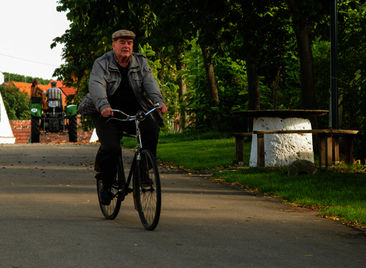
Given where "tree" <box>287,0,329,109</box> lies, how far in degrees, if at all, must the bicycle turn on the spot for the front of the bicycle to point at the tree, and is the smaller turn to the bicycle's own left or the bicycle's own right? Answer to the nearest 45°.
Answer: approximately 90° to the bicycle's own left

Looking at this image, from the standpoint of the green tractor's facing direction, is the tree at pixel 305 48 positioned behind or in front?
behind

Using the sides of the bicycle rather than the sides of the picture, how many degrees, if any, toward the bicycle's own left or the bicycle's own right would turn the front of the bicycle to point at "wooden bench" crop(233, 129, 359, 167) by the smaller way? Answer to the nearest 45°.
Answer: approximately 90° to the bicycle's own left
